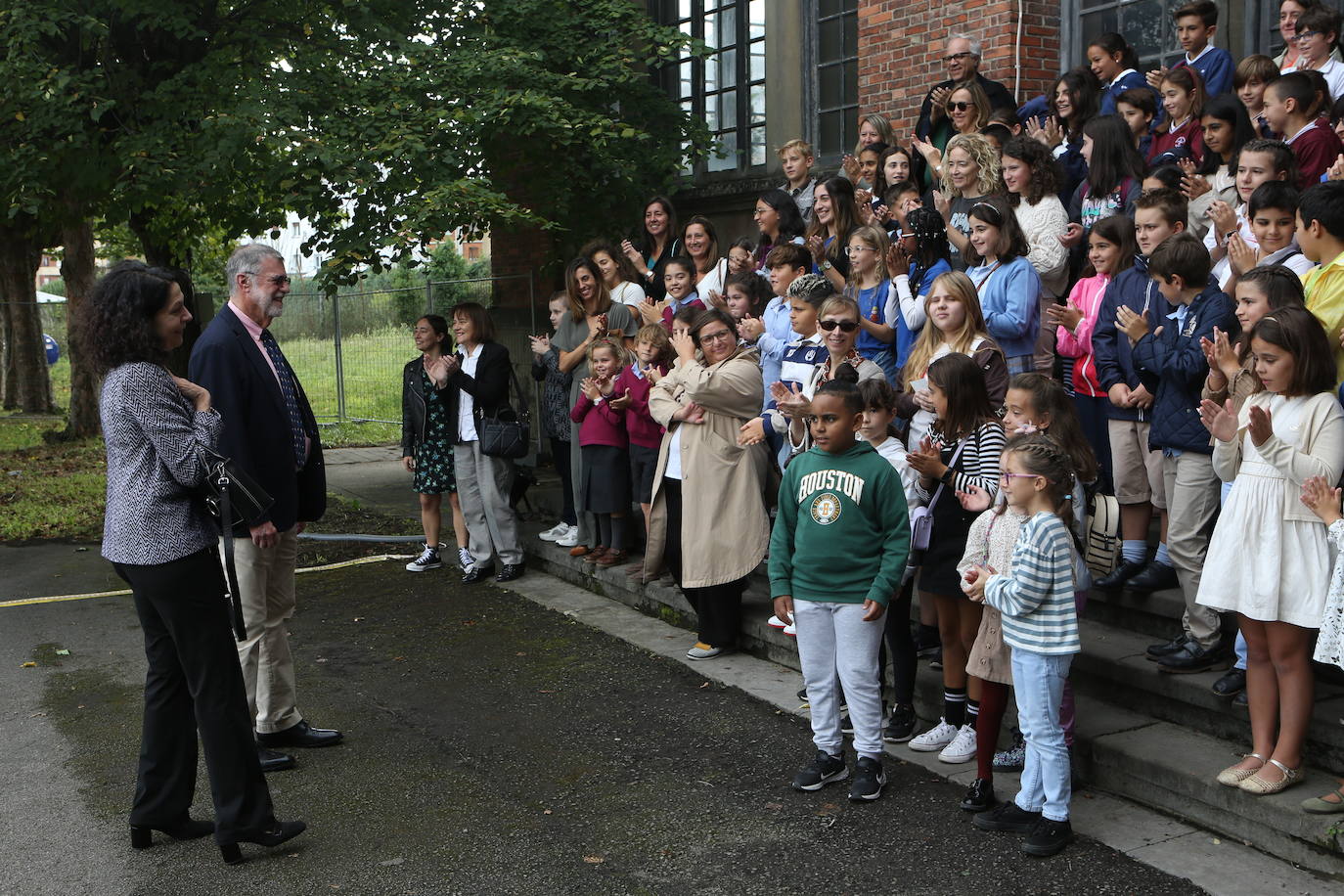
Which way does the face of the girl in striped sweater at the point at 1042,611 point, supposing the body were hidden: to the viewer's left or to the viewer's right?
to the viewer's left

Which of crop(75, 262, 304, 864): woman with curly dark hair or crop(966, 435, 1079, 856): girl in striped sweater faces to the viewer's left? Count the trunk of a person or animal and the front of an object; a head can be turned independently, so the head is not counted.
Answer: the girl in striped sweater

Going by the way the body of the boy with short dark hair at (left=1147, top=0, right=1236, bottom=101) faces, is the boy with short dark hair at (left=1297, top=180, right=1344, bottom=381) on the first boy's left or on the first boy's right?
on the first boy's left

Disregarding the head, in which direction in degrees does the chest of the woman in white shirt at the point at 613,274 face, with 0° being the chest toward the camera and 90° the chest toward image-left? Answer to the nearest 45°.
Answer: approximately 45°

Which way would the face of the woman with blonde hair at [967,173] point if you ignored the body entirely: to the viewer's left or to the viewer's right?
to the viewer's left

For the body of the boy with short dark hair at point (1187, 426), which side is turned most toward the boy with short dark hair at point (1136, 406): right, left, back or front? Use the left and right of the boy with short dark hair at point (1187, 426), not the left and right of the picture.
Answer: right

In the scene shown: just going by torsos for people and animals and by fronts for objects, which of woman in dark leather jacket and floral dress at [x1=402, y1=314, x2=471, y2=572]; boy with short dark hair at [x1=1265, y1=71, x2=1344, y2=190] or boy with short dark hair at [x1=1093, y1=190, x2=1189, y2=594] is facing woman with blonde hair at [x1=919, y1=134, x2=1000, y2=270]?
boy with short dark hair at [x1=1265, y1=71, x2=1344, y2=190]

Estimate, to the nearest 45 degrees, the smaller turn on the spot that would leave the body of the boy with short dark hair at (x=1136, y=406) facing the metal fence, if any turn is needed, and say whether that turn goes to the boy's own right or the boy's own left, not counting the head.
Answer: approximately 90° to the boy's own right

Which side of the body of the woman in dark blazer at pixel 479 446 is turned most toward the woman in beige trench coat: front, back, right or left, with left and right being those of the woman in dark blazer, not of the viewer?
left

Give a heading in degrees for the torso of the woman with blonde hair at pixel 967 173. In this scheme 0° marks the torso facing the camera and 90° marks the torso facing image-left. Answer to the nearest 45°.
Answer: approximately 45°

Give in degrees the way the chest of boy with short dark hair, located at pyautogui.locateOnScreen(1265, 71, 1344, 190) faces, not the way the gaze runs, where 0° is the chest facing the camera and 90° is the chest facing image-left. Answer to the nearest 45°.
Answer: approximately 90°

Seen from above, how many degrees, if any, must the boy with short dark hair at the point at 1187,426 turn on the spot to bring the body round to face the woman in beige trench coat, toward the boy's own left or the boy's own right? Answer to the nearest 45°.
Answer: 0° — they already face them

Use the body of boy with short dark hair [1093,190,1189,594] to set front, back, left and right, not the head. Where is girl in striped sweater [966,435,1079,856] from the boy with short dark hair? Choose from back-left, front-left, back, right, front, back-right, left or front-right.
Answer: front-left
